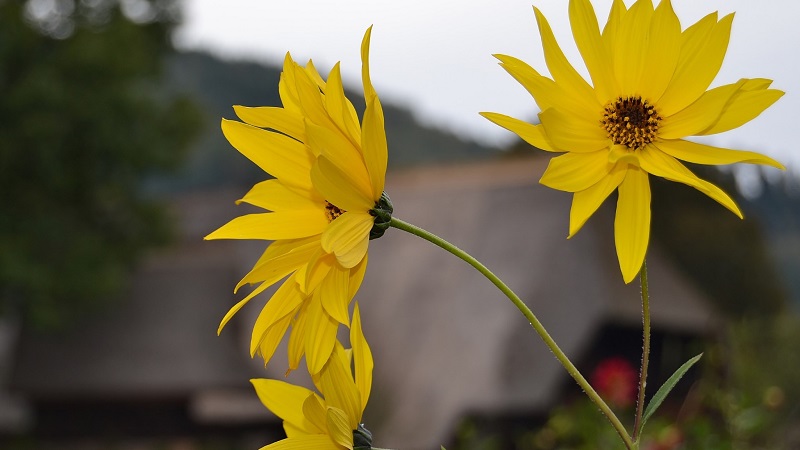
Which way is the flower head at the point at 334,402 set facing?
to the viewer's left

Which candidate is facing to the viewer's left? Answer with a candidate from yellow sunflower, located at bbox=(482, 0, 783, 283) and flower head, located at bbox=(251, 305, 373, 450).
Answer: the flower head

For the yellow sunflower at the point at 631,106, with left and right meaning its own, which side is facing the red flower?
back

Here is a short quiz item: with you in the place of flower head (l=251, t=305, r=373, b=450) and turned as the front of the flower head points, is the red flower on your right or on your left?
on your right

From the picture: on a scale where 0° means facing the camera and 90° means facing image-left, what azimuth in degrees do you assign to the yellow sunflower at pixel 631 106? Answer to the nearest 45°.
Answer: approximately 0°

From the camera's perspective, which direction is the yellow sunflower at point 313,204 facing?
to the viewer's left

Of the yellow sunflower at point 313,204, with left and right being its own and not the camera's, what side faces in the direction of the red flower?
right

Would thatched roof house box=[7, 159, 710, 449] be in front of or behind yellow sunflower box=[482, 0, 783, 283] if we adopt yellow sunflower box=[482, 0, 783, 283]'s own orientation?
behind
